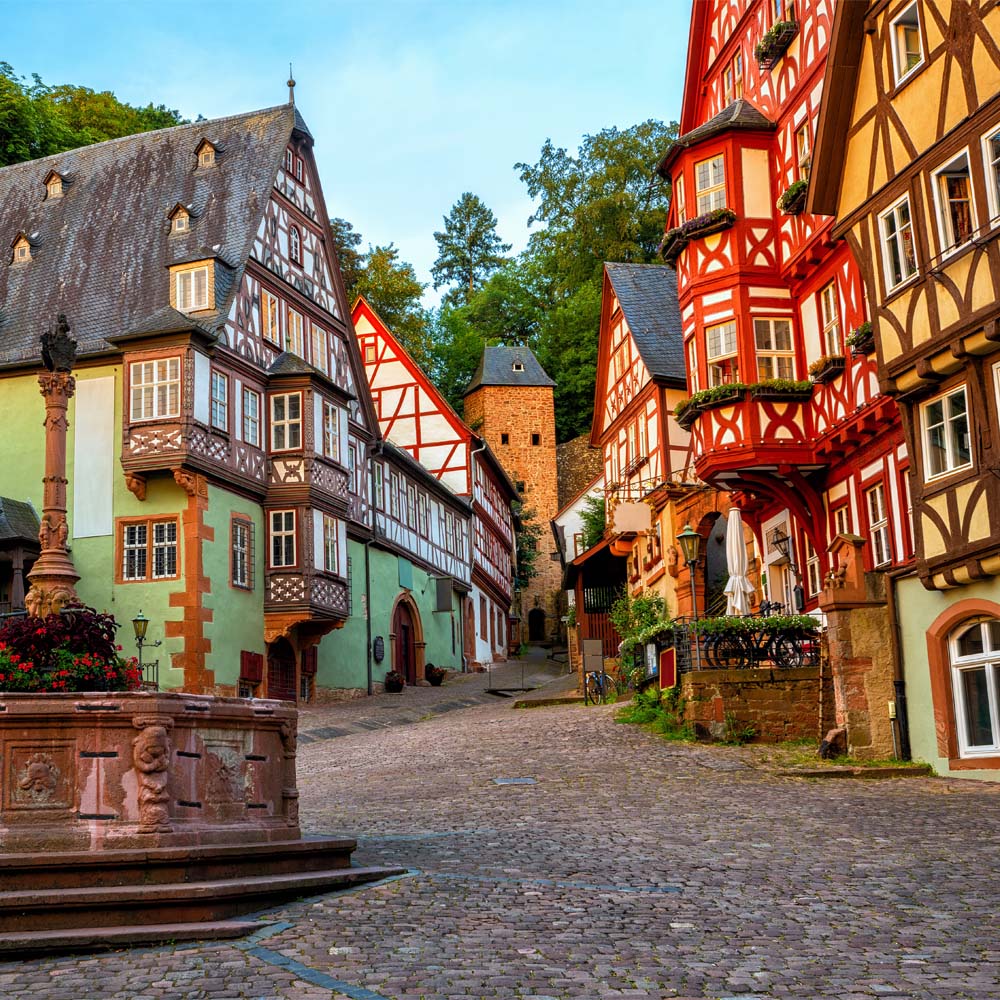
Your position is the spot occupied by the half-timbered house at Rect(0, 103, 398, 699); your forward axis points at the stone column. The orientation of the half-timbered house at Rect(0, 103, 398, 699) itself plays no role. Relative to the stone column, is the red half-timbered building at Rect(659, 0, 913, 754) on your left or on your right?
left

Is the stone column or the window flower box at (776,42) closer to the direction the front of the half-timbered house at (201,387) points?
the window flower box

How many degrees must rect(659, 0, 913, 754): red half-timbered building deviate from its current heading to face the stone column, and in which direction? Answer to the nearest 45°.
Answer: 0° — it already faces it

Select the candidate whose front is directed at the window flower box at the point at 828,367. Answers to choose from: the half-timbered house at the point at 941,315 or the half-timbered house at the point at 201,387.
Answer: the half-timbered house at the point at 201,387

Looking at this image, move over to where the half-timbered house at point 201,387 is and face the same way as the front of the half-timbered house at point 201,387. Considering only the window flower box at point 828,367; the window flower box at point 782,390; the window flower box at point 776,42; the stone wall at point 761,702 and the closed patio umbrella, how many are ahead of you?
5

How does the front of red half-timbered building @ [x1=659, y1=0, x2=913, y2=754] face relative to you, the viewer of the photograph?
facing the viewer and to the left of the viewer

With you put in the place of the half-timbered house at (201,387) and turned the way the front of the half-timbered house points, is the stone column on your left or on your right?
on your right

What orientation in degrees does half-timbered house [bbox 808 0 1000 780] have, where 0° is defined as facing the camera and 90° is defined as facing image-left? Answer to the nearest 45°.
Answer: approximately 45°

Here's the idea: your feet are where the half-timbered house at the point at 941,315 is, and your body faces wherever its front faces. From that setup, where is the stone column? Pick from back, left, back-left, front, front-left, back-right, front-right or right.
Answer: front

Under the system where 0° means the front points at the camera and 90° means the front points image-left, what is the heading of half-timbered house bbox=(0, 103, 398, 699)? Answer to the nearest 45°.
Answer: approximately 315°

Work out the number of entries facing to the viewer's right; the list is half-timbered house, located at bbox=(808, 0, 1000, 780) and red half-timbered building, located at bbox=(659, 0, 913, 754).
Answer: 0

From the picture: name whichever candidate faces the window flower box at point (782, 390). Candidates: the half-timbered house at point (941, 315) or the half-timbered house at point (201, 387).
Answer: the half-timbered house at point (201, 387)
